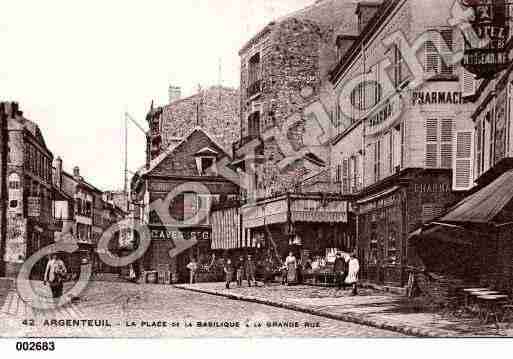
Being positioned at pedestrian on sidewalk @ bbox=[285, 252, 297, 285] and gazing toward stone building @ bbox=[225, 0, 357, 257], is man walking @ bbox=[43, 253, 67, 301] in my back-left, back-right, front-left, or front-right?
back-left

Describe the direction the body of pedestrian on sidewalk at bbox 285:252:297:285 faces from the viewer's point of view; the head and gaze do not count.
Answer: toward the camera

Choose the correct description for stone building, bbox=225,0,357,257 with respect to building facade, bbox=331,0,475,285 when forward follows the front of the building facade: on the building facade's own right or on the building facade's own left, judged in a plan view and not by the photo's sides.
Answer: on the building facade's own right

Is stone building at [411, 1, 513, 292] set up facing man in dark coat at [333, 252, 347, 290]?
no

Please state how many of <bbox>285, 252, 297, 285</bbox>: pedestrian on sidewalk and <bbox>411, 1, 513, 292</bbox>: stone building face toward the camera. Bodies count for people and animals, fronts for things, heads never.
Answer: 1

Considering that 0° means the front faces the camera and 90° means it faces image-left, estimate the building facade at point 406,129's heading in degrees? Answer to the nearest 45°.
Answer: approximately 45°

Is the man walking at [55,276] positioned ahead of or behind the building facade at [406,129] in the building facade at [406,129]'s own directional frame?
ahead

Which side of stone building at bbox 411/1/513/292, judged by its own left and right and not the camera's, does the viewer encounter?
left
